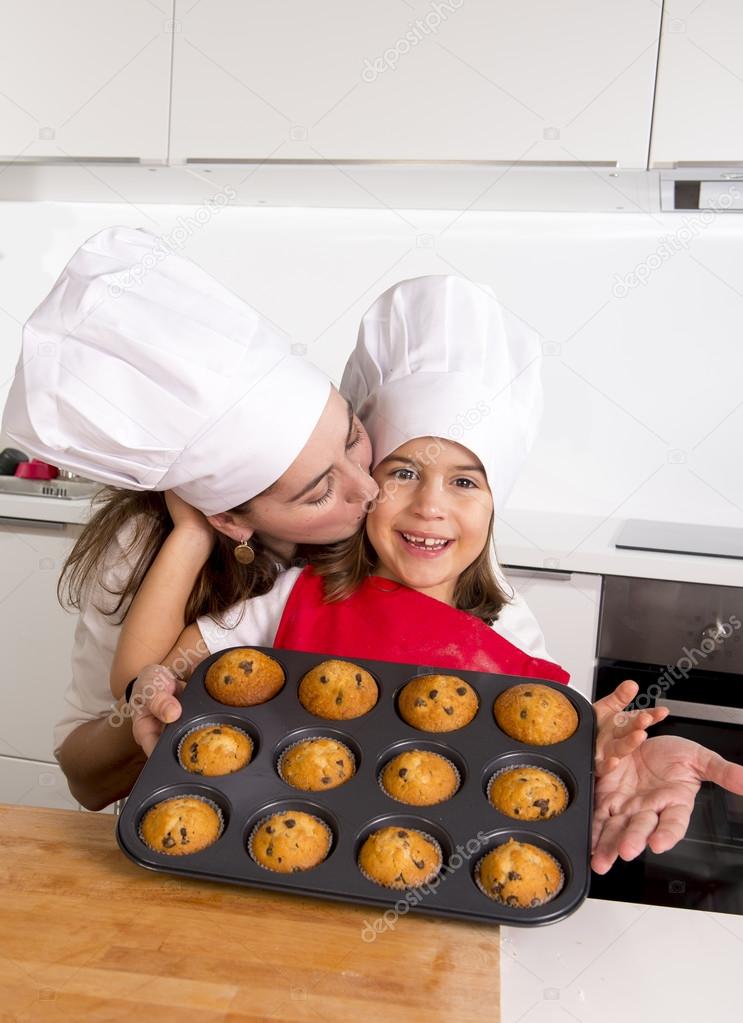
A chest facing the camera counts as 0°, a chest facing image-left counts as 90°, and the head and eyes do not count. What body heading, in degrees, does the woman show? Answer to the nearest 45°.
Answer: approximately 315°

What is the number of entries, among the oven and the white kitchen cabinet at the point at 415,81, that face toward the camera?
2

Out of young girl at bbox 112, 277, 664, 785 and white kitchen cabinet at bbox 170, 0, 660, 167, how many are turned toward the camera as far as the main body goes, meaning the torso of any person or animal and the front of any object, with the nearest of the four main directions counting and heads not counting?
2

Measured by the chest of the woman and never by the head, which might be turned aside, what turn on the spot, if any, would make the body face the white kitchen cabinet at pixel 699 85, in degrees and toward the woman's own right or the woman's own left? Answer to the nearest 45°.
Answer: approximately 90° to the woman's own left
